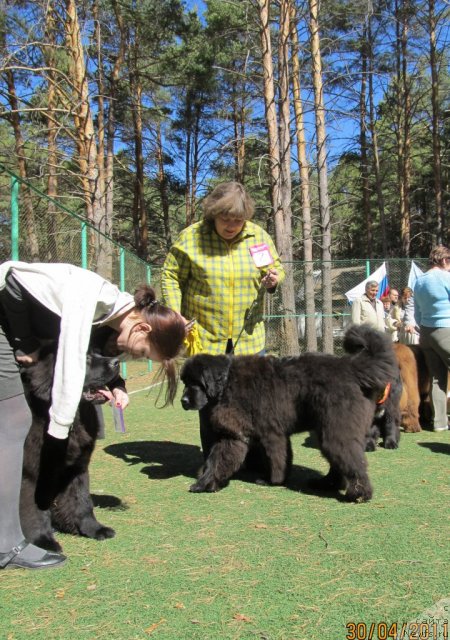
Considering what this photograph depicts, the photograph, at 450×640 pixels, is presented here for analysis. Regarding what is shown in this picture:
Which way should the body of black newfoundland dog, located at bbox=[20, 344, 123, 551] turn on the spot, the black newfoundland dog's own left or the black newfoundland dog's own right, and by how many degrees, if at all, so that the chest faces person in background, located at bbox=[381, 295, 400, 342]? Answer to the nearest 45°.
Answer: approximately 45° to the black newfoundland dog's own left

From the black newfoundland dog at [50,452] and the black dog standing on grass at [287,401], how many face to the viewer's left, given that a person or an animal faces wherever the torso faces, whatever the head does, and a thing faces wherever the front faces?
1

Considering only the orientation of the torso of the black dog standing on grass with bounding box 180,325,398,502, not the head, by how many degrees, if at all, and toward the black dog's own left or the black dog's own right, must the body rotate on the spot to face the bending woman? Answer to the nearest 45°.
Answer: approximately 45° to the black dog's own left

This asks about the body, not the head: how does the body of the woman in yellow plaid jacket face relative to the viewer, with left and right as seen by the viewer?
facing the viewer

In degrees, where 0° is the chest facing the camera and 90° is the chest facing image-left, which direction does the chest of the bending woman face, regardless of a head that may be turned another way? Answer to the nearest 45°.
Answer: approximately 270°

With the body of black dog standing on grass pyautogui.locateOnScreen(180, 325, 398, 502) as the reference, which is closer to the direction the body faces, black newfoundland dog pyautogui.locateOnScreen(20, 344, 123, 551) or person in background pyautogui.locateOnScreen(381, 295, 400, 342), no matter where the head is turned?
the black newfoundland dog

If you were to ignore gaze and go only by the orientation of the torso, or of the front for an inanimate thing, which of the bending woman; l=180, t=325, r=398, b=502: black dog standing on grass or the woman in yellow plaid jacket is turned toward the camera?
the woman in yellow plaid jacket

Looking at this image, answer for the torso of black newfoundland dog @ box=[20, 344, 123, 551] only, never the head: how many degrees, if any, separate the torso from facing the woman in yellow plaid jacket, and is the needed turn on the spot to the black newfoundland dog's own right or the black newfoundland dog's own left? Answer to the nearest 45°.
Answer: approximately 45° to the black newfoundland dog's own left

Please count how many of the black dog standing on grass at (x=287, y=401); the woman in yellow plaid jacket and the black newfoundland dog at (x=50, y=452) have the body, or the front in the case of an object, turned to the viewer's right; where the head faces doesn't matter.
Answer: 1

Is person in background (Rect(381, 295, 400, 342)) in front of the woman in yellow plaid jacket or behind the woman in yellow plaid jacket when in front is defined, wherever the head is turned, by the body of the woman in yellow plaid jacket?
behind

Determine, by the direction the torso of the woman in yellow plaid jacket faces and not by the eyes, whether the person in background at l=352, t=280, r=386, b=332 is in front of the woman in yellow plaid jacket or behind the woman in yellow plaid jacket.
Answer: behind

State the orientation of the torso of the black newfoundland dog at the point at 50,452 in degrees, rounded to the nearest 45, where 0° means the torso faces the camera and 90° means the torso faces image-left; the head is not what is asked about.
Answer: approximately 270°

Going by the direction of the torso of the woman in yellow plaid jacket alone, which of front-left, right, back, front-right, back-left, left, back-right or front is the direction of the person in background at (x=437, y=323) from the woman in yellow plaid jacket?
back-left

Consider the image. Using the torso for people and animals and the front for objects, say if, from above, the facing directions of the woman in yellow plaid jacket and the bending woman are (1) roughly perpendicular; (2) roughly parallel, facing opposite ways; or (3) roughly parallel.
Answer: roughly perpendicular

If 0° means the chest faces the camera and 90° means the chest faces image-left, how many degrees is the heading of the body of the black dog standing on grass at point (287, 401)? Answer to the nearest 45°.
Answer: approximately 90°

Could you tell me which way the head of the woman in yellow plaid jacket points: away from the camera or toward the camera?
toward the camera
